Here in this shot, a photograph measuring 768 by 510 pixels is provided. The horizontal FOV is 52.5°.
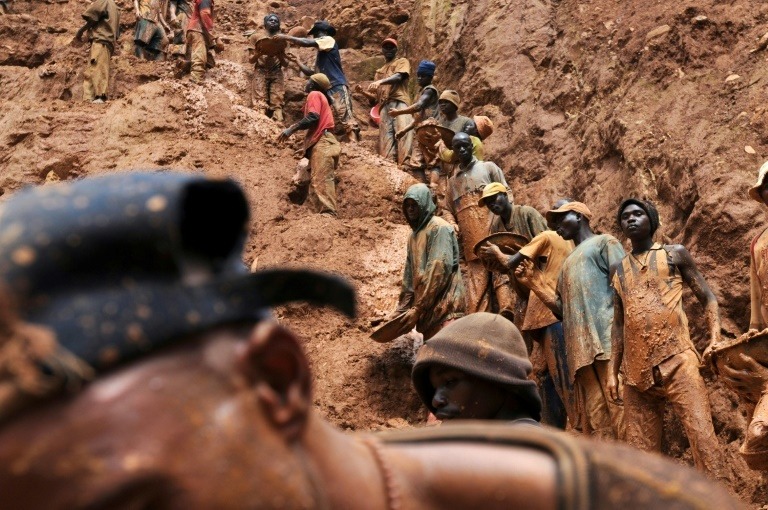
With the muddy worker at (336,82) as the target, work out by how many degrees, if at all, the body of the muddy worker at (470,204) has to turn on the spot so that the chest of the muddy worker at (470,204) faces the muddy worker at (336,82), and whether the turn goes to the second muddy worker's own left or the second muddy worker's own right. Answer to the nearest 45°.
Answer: approximately 135° to the second muddy worker's own right

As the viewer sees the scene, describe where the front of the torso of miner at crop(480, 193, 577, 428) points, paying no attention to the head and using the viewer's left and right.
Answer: facing to the left of the viewer

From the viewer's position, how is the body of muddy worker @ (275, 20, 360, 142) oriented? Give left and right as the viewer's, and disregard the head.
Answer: facing to the left of the viewer

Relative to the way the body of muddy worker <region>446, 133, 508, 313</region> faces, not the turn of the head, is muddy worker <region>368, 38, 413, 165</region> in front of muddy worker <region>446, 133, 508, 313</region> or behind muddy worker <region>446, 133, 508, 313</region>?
behind

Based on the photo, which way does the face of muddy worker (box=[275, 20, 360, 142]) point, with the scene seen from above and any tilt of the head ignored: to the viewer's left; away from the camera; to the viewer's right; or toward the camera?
to the viewer's left

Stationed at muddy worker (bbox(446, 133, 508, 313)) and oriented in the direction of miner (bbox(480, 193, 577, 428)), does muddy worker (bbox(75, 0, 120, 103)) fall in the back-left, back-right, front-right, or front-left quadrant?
back-right

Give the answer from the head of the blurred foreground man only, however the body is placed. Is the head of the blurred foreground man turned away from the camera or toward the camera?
away from the camera

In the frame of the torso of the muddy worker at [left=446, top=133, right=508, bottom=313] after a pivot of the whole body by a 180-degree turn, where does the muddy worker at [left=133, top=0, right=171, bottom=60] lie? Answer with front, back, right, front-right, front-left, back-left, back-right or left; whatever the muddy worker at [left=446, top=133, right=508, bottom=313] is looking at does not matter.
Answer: front-left

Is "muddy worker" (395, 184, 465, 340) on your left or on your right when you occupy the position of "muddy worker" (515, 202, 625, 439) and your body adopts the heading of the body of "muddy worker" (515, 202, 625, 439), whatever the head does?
on your right

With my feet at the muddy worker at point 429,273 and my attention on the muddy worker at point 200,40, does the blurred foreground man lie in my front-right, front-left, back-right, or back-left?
back-left

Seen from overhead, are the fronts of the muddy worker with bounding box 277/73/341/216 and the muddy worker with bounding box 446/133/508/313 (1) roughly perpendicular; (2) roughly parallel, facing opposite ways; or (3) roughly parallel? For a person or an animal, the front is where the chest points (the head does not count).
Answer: roughly perpendicular

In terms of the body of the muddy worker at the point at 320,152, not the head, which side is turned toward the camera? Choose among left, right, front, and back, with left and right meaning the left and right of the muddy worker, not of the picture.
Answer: left

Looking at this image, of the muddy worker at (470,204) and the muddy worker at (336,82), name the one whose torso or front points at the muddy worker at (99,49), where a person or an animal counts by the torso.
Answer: the muddy worker at (336,82)
